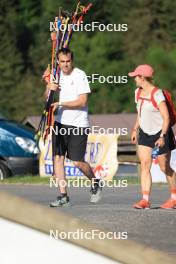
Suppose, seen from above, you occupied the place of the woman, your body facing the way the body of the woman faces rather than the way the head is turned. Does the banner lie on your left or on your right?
on your right

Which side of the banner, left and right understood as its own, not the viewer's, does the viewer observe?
front

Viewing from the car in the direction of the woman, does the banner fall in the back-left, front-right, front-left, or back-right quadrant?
front-left

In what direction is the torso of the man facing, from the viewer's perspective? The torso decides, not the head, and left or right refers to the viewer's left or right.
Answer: facing the viewer and to the left of the viewer

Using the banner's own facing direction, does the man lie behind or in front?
in front

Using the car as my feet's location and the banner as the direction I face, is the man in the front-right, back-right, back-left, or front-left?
front-right

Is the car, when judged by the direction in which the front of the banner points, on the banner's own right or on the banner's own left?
on the banner's own right

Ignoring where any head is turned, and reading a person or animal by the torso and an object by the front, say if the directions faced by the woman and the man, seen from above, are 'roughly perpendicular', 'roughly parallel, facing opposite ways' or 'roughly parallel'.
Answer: roughly parallel

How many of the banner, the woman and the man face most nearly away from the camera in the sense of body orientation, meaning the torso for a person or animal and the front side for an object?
0

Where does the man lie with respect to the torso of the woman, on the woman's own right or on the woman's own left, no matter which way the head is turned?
on the woman's own right

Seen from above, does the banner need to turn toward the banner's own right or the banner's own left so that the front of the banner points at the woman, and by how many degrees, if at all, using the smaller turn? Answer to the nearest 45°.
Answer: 0° — it already faces them

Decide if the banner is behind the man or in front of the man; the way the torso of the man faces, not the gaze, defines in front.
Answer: behind

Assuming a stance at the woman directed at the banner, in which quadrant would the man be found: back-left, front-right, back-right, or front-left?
front-left

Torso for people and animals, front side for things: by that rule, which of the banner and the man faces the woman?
the banner
